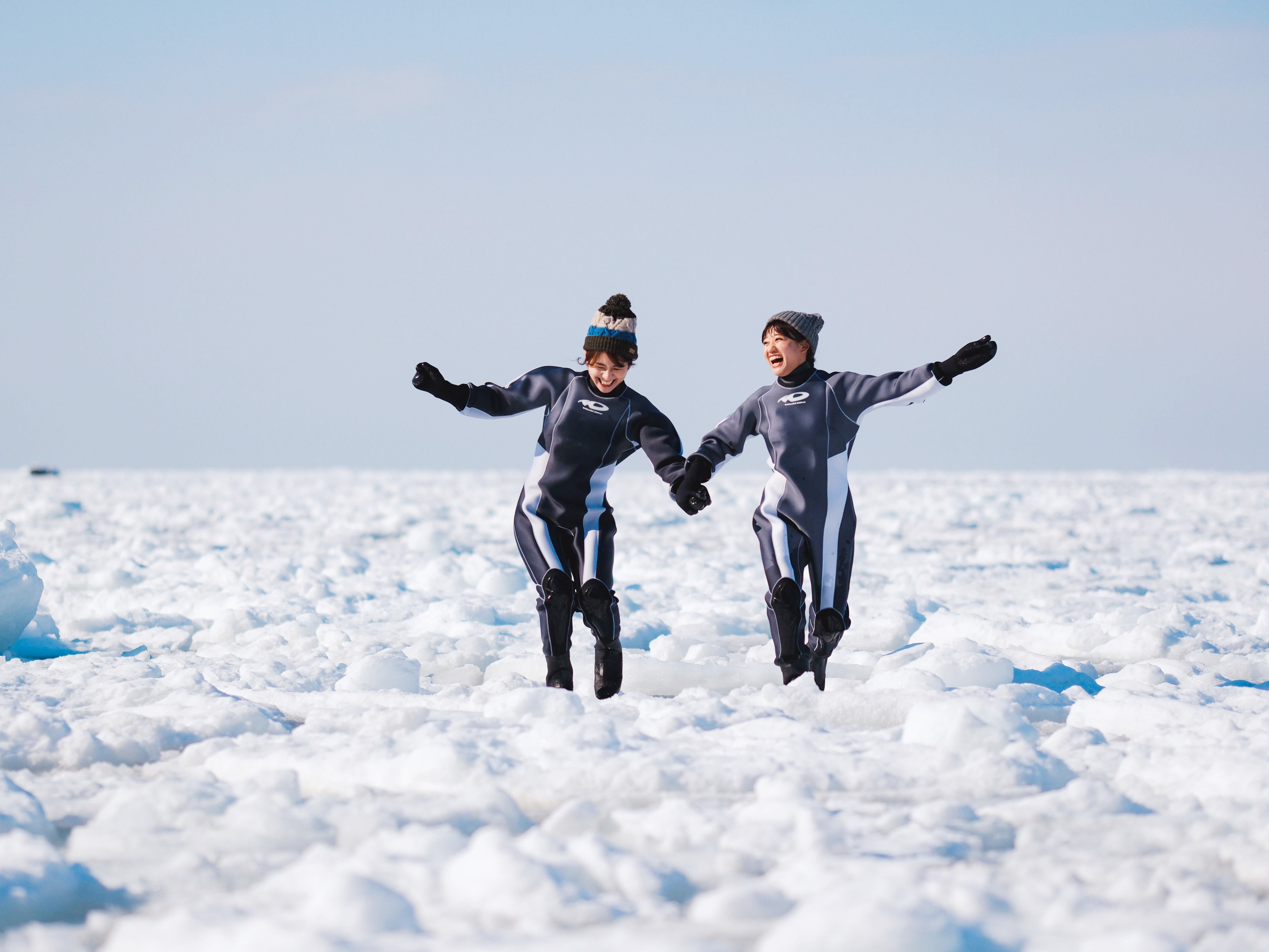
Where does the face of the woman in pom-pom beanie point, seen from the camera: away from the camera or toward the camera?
toward the camera

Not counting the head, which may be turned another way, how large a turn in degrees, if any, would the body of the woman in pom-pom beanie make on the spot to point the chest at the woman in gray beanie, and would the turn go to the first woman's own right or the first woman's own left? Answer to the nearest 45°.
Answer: approximately 90° to the first woman's own left

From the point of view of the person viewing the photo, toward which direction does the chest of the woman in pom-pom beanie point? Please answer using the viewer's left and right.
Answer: facing the viewer

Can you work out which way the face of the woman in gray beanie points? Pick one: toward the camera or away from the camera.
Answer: toward the camera
